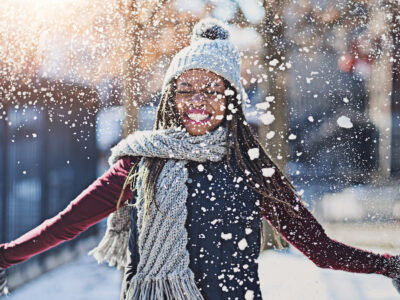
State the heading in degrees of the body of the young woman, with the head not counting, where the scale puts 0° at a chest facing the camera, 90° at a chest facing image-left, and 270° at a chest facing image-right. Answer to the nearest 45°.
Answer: approximately 0°
